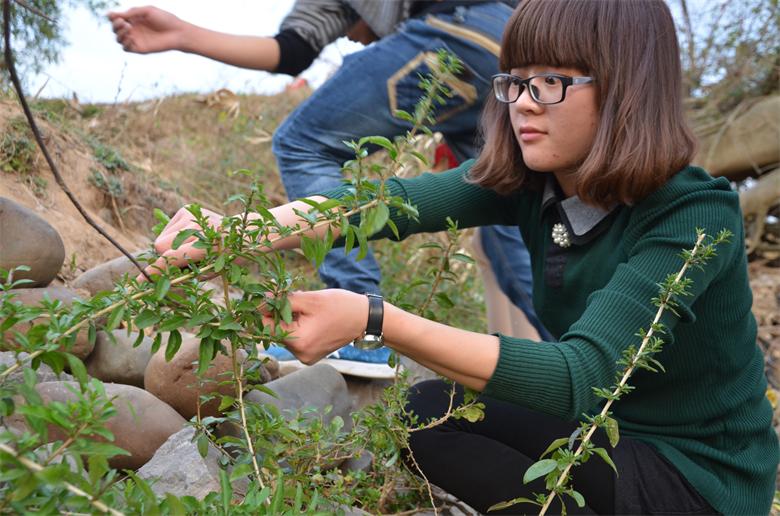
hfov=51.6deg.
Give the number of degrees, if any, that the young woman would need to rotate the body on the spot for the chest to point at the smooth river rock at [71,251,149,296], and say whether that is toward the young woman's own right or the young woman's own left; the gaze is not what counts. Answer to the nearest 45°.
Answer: approximately 45° to the young woman's own right

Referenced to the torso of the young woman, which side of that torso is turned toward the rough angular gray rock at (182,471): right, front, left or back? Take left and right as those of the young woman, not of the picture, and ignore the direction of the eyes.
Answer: front

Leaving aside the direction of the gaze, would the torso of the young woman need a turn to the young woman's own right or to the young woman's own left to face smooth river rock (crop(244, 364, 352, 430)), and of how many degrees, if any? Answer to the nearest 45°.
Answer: approximately 45° to the young woman's own right

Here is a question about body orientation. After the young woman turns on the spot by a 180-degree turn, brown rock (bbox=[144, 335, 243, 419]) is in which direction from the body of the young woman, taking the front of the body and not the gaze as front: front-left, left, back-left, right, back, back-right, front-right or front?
back-left

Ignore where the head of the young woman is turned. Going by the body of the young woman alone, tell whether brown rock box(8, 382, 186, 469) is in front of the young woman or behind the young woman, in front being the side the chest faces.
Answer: in front

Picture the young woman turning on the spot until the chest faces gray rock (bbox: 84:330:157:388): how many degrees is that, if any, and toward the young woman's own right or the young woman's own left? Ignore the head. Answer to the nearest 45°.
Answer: approximately 45° to the young woman's own right

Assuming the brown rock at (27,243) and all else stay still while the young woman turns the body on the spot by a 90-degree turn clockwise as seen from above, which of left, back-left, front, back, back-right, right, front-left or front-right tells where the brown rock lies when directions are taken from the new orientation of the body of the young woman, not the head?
front-left

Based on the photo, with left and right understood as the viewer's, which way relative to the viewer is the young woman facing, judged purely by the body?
facing the viewer and to the left of the viewer

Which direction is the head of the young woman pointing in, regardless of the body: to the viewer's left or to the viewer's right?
to the viewer's left
